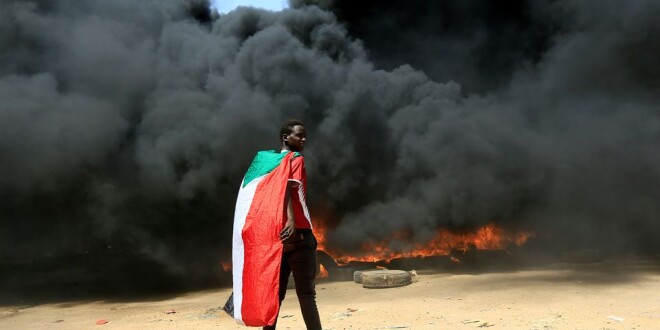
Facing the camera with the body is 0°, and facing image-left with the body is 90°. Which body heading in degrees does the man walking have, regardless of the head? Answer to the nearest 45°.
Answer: approximately 225°

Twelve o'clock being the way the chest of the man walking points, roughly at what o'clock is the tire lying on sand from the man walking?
The tire lying on sand is roughly at 11 o'clock from the man walking.
